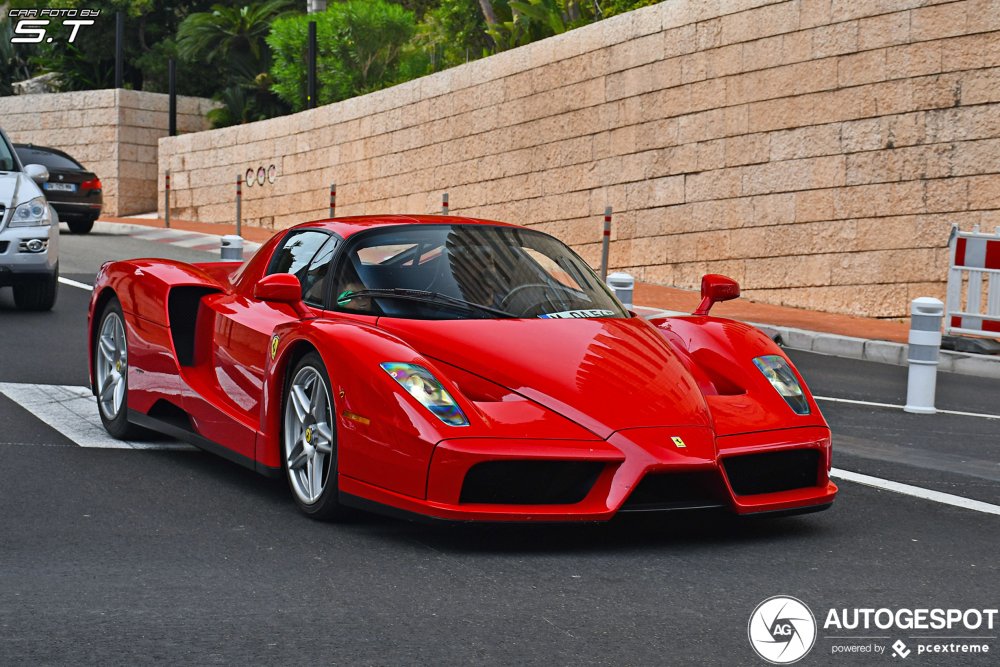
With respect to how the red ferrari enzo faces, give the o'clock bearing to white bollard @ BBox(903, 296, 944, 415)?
The white bollard is roughly at 9 o'clock from the red ferrari enzo.

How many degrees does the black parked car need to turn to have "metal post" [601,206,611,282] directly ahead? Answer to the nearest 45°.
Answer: approximately 180°

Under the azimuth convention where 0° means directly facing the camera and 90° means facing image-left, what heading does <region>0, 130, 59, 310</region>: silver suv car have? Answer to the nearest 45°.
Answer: approximately 0°

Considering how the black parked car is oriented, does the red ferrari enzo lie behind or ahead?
behind

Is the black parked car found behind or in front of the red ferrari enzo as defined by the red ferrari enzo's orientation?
behind

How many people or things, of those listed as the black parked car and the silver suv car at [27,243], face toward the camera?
1

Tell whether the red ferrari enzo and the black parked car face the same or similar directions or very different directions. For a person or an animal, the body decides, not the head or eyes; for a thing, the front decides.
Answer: very different directions

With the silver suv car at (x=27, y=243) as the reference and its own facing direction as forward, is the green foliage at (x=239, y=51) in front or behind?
behind

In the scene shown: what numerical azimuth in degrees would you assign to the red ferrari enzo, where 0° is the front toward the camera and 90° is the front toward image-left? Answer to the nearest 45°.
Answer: approximately 315°

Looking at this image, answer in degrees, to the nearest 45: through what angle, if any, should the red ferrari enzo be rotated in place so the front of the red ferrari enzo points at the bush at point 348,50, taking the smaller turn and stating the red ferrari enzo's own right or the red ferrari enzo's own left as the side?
approximately 135° to the red ferrari enzo's own left

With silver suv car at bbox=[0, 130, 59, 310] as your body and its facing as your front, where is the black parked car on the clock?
The black parked car is roughly at 6 o'clock from the silver suv car.

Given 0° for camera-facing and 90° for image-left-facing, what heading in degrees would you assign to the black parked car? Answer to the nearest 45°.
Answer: approximately 135°
